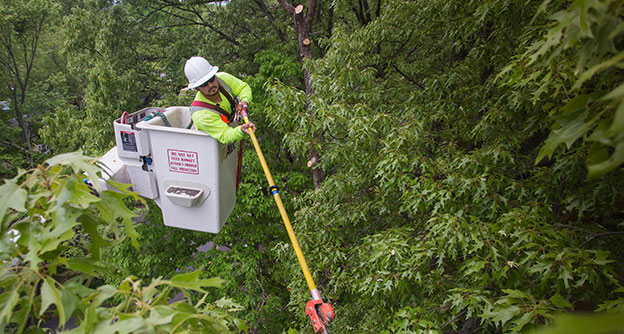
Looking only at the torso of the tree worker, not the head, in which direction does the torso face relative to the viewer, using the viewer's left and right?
facing the viewer and to the right of the viewer

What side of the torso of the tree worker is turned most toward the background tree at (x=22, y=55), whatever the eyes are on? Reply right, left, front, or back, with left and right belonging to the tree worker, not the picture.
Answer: back
